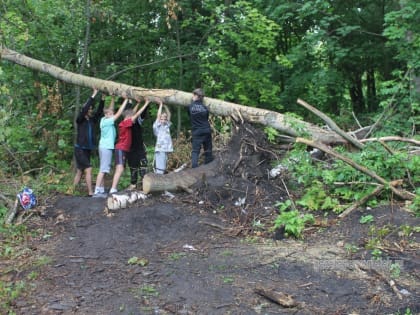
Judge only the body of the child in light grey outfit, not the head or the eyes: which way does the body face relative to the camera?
toward the camera

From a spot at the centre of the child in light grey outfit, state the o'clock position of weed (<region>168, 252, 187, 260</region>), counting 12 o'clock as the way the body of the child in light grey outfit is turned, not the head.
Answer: The weed is roughly at 12 o'clock from the child in light grey outfit.

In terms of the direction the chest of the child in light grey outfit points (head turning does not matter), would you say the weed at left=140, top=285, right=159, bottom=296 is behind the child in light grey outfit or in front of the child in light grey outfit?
in front

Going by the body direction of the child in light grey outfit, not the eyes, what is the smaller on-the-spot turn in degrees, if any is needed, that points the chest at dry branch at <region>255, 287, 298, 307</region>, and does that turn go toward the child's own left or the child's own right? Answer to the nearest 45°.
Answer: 0° — they already face it

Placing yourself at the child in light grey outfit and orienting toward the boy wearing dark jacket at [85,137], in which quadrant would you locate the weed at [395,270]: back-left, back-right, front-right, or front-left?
back-left

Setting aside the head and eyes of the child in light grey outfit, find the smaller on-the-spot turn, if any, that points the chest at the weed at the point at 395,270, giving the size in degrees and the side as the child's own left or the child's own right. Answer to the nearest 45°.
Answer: approximately 45° to the child's own left

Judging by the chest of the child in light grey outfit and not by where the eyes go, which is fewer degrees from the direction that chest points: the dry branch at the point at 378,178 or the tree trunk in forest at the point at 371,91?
the dry branch

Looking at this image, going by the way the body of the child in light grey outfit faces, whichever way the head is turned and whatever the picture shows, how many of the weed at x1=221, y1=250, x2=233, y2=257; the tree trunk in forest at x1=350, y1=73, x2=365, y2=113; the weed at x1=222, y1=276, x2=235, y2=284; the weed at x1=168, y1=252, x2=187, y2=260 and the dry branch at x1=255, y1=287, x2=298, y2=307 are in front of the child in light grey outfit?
4

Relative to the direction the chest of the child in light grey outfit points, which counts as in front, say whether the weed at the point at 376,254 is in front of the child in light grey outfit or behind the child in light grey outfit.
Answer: in front
